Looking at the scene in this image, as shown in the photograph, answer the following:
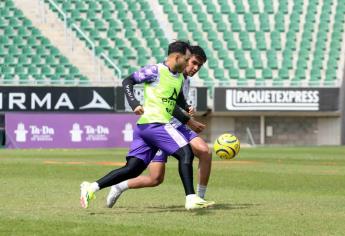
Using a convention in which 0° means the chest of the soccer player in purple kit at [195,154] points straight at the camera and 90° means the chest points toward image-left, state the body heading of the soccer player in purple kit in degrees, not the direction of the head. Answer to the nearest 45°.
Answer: approximately 270°

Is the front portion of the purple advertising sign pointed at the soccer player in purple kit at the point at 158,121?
yes

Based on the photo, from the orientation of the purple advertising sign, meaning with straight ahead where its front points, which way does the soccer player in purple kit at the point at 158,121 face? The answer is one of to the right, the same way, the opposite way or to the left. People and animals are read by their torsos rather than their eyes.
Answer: to the left

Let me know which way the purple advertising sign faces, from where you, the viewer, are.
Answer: facing the viewer

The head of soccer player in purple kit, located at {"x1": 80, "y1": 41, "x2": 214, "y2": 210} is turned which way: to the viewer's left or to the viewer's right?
to the viewer's right

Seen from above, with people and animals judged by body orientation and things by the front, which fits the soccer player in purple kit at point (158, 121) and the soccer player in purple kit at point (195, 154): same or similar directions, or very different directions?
same or similar directions

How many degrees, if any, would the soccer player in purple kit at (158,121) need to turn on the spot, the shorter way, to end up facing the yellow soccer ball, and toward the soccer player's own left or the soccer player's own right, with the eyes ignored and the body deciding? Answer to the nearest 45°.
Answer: approximately 45° to the soccer player's own left

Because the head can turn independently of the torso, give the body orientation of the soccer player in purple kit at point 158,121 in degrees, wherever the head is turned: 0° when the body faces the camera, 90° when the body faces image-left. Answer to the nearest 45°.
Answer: approximately 270°

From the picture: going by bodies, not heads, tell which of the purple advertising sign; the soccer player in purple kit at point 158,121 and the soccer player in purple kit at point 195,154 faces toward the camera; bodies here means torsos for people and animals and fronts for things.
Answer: the purple advertising sign

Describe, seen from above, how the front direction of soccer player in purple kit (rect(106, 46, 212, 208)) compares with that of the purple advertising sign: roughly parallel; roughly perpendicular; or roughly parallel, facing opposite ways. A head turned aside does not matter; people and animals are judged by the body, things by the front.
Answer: roughly perpendicular

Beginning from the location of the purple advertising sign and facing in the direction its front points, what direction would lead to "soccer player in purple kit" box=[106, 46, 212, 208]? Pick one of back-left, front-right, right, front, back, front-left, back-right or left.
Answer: front
